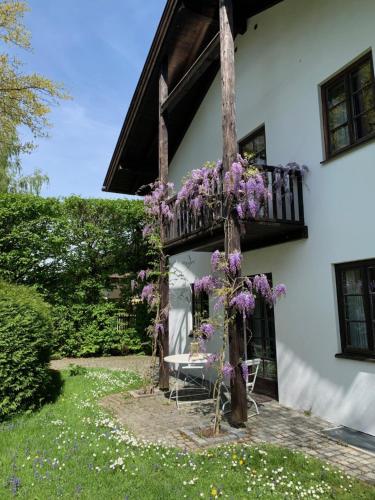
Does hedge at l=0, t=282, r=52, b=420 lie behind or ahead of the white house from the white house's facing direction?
ahead

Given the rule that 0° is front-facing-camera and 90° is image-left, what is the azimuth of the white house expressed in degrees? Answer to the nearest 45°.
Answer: approximately 45°

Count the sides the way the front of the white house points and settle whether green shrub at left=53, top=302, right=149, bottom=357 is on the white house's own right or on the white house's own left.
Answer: on the white house's own right

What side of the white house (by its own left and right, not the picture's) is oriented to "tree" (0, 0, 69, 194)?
right

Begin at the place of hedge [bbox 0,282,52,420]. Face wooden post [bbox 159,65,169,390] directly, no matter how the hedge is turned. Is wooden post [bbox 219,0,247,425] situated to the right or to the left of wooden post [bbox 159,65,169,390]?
right
